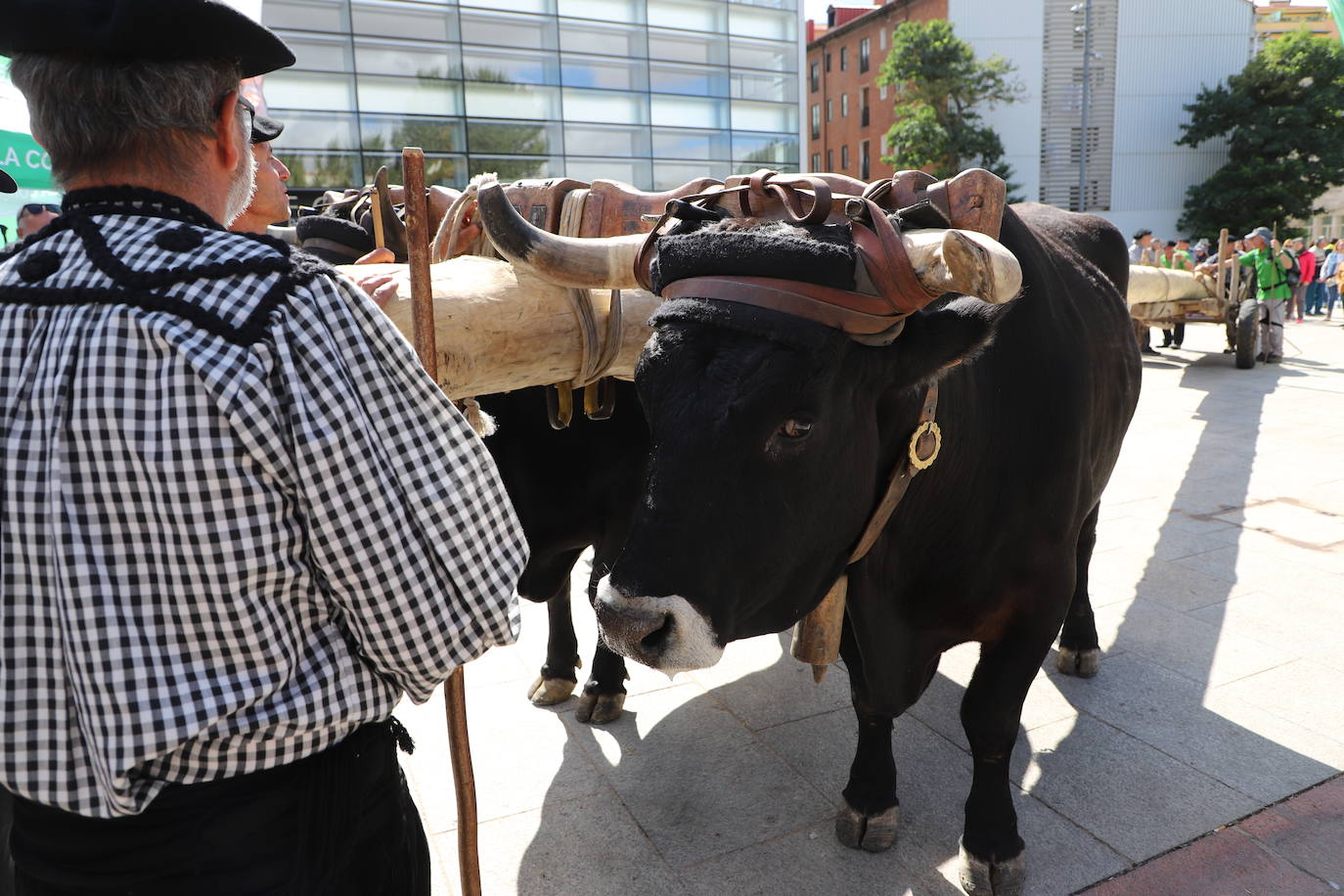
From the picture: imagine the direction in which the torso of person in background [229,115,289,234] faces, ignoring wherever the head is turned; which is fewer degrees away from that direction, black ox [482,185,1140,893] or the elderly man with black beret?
the black ox

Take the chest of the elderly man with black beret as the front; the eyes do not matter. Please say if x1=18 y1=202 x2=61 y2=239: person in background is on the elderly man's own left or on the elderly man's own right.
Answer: on the elderly man's own left

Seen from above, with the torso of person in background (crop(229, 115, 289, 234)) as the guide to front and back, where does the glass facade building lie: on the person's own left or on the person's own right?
on the person's own left

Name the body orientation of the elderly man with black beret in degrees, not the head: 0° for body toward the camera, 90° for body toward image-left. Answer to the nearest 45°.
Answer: approximately 225°

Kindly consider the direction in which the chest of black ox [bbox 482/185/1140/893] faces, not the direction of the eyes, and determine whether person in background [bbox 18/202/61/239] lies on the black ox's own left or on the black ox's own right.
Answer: on the black ox's own right

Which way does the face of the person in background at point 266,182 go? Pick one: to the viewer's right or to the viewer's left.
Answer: to the viewer's right

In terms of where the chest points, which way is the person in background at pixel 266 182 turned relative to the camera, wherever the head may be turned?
to the viewer's right

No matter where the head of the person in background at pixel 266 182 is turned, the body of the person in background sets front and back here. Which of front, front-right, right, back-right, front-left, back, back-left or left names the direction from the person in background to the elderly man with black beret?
right

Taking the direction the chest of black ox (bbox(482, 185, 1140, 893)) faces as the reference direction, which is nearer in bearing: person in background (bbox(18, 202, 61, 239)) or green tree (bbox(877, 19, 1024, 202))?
the person in background

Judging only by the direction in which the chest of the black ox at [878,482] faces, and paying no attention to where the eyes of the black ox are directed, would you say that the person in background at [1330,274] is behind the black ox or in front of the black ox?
behind

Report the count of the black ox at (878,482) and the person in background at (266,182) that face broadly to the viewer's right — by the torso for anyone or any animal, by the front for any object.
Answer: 1

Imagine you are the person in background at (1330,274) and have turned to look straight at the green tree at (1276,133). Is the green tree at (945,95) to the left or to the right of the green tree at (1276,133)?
left

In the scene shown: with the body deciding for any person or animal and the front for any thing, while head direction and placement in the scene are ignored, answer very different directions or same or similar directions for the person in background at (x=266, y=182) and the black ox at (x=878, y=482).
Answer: very different directions

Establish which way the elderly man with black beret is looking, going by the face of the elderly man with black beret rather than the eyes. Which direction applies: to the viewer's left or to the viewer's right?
to the viewer's right

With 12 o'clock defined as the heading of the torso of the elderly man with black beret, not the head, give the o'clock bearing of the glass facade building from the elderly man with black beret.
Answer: The glass facade building is roughly at 11 o'clock from the elderly man with black beret.
